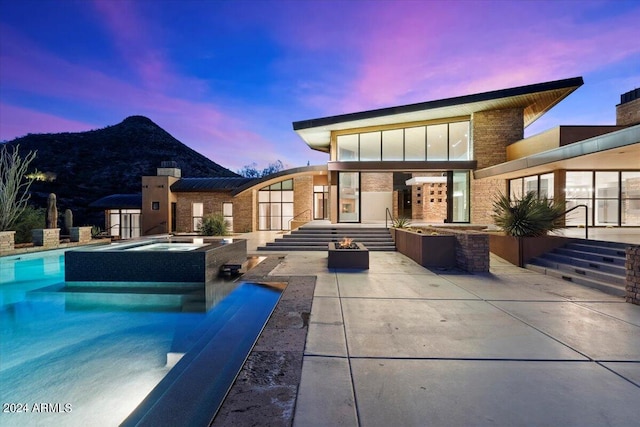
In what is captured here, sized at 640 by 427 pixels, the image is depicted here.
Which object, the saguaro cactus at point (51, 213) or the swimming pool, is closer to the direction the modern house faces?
the swimming pool

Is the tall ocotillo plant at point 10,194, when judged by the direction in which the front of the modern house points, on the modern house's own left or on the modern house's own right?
on the modern house's own right

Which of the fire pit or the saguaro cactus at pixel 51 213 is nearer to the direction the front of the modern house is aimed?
the fire pit

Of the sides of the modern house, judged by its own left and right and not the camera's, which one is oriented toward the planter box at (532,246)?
front

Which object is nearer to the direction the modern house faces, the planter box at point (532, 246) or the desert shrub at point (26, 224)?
the planter box

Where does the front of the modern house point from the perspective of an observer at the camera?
facing the viewer

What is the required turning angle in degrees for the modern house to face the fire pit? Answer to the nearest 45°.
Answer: approximately 45° to its right

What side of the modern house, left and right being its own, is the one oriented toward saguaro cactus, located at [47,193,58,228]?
right

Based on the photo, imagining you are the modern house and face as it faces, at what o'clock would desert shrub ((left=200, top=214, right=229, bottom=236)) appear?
The desert shrub is roughly at 3 o'clock from the modern house.

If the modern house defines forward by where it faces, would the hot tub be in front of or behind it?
in front
